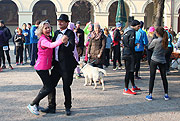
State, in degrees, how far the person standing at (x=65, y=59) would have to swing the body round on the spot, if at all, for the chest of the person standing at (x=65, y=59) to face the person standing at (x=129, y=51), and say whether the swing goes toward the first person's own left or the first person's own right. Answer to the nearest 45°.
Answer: approximately 180°

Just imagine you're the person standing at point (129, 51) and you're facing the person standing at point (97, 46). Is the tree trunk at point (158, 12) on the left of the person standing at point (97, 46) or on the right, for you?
right

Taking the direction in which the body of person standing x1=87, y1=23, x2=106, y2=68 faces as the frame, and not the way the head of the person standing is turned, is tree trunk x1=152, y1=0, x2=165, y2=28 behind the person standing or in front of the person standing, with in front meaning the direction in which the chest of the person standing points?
behind

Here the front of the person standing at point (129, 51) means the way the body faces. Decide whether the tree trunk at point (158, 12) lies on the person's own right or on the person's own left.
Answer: on the person's own left

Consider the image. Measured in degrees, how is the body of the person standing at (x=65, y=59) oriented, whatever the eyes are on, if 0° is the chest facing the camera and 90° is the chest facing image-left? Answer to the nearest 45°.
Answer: approximately 45°
